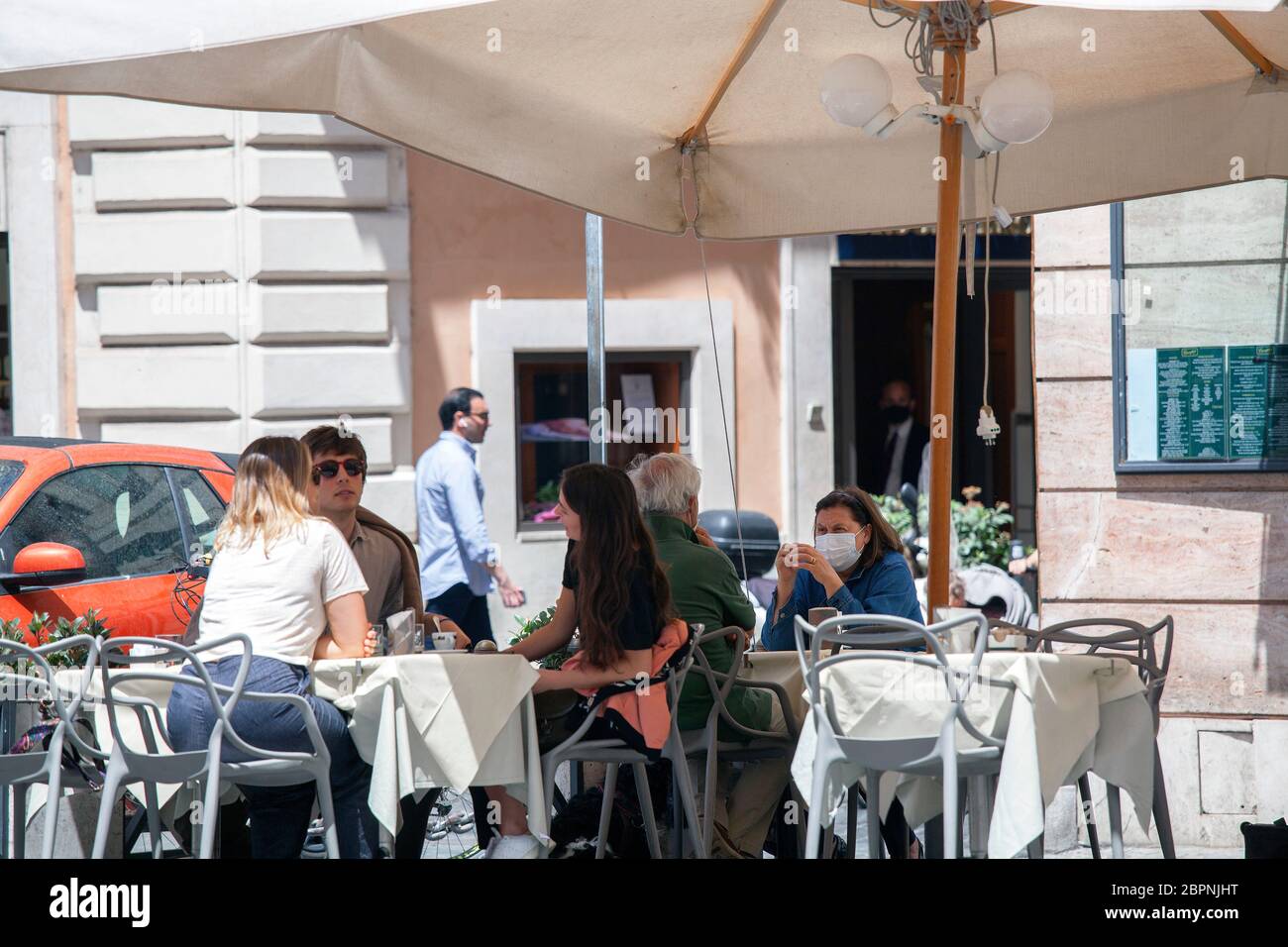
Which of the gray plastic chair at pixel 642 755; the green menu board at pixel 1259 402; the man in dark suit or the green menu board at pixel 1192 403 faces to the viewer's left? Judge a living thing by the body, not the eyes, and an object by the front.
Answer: the gray plastic chair

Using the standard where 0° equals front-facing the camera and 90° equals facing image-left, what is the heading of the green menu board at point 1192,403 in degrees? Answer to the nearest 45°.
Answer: approximately 0°

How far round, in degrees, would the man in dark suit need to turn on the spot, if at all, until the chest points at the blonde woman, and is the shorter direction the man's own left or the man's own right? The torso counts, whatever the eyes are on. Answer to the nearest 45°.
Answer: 0° — they already face them

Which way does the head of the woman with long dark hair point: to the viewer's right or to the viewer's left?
to the viewer's left

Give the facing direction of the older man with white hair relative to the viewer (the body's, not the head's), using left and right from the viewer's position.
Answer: facing away from the viewer and to the right of the viewer

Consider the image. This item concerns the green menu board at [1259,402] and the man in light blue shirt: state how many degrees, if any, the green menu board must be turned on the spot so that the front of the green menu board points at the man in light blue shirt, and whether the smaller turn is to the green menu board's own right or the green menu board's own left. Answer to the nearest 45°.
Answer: approximately 90° to the green menu board's own right

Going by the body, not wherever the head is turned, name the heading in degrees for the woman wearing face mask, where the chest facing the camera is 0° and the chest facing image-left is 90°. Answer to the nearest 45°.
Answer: approximately 45°

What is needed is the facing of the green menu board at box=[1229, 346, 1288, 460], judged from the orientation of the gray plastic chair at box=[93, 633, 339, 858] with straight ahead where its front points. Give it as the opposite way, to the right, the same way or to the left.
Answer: the opposite way

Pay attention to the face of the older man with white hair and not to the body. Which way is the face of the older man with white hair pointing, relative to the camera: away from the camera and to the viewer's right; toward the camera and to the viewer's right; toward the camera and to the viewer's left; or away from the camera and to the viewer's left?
away from the camera and to the viewer's right

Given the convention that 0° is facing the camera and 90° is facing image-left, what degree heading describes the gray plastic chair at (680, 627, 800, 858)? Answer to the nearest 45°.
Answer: approximately 270°

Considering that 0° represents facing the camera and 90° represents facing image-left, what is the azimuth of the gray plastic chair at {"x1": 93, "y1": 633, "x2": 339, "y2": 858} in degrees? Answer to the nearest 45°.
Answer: approximately 225°

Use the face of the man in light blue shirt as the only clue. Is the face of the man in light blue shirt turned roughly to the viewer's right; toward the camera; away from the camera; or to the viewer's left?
to the viewer's right

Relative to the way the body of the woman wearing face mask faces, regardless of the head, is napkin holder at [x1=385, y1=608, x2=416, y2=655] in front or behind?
in front

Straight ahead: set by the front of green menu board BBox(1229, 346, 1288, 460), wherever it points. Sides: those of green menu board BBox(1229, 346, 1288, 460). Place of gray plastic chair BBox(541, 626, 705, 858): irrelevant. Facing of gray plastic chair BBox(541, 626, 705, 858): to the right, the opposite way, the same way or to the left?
to the right

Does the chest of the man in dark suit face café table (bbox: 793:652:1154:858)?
yes
